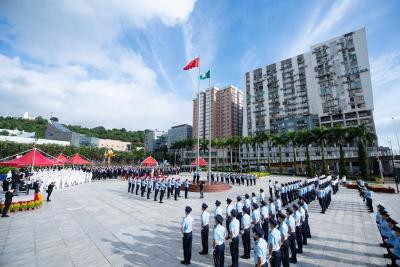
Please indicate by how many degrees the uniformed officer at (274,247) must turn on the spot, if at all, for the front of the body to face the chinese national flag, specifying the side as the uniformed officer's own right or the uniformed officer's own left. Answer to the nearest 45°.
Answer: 0° — they already face it

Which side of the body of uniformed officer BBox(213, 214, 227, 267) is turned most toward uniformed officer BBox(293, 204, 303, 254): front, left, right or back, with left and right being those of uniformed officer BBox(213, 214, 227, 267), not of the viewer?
right

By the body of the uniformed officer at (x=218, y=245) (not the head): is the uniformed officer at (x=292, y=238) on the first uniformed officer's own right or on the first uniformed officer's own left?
on the first uniformed officer's own right

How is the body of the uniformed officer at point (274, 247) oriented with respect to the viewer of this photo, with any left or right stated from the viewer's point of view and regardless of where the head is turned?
facing away from the viewer and to the left of the viewer

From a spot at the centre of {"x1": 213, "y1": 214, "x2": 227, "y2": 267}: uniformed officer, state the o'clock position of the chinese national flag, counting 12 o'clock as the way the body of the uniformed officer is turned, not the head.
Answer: The chinese national flag is roughly at 1 o'clock from the uniformed officer.

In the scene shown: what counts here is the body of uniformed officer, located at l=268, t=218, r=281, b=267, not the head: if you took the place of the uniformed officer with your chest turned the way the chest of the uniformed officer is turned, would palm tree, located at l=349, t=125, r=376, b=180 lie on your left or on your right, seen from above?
on your right

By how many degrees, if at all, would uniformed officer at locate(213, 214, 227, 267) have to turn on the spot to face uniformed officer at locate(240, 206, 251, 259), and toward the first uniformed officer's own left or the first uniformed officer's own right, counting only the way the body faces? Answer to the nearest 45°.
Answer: approximately 90° to the first uniformed officer's own right

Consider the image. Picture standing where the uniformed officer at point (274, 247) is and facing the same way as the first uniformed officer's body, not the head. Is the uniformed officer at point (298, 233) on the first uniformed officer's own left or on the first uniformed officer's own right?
on the first uniformed officer's own right

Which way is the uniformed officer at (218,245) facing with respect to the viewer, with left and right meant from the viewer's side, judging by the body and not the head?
facing away from the viewer and to the left of the viewer

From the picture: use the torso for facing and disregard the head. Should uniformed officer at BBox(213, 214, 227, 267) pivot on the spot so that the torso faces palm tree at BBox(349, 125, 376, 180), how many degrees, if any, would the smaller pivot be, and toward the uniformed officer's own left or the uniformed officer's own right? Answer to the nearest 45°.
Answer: approximately 90° to the uniformed officer's own right
